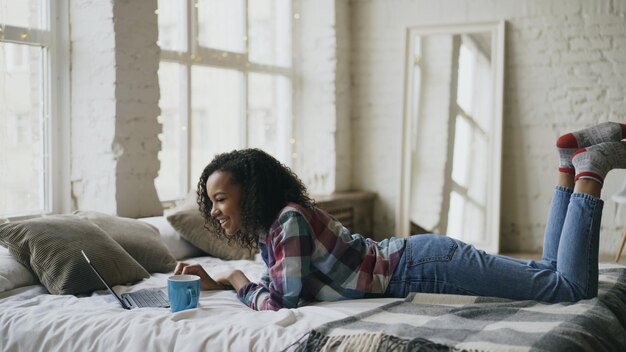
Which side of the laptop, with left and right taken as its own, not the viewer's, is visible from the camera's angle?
right

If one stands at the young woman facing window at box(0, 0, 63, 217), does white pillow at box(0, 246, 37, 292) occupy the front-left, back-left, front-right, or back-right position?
front-left

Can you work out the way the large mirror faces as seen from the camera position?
facing the viewer and to the left of the viewer

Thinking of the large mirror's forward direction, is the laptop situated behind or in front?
in front

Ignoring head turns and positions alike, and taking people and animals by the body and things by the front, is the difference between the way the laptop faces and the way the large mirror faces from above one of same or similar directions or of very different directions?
very different directions

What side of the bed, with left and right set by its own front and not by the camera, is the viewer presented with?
right

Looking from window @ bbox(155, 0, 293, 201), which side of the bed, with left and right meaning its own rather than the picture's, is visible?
left

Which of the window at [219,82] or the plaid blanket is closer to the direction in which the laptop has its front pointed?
the plaid blanket

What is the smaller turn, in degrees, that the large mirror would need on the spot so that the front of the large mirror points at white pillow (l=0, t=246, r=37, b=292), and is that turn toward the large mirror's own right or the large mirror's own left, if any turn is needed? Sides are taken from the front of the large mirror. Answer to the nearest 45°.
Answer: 0° — it already faces it

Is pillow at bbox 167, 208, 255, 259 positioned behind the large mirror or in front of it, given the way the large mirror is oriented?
in front

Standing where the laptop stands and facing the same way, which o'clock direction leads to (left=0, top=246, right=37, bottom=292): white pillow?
The white pillow is roughly at 7 o'clock from the laptop.
